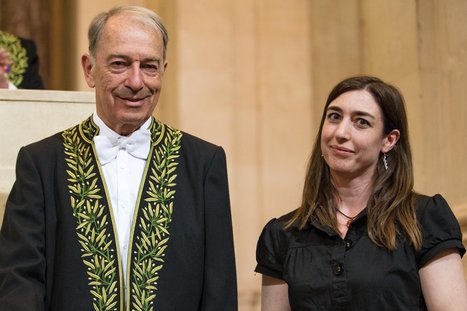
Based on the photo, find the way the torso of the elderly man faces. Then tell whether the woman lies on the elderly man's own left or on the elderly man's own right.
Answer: on the elderly man's own left

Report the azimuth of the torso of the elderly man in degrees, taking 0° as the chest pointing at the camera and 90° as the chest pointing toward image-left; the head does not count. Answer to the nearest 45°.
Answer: approximately 0°
